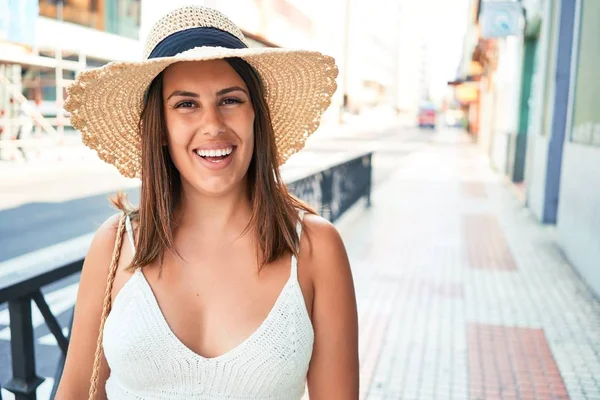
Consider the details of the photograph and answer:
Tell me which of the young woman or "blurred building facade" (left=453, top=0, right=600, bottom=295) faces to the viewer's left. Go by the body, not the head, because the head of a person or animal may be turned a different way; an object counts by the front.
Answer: the blurred building facade

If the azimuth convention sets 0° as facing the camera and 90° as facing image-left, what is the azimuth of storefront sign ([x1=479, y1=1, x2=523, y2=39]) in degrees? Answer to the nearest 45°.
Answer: approximately 0°

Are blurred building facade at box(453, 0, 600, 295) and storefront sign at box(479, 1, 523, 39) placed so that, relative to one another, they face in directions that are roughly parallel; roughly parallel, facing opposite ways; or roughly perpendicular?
roughly perpendicular

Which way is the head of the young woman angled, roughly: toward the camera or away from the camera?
toward the camera

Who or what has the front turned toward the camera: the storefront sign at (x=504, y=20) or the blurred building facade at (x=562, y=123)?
the storefront sign

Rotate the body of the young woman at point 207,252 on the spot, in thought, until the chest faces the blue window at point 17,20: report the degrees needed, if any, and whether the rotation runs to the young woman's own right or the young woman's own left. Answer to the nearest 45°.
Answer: approximately 180°

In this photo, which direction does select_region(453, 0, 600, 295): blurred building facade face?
to the viewer's left

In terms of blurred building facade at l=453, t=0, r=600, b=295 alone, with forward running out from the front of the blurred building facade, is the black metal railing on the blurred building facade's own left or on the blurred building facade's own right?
on the blurred building facade's own left

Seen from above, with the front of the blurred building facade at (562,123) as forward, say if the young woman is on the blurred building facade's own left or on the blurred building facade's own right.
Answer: on the blurred building facade's own left

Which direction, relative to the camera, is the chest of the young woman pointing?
toward the camera
